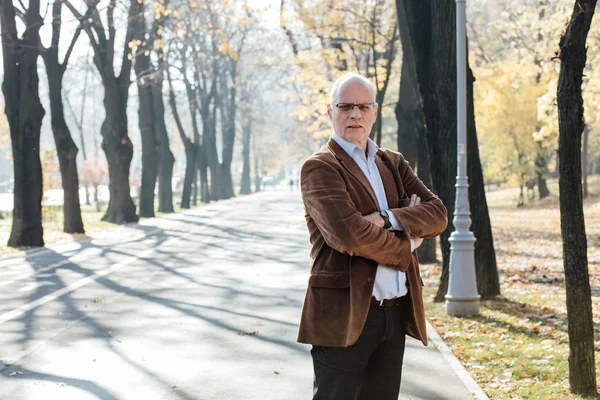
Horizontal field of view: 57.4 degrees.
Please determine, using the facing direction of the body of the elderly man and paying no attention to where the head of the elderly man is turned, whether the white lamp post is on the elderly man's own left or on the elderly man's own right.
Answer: on the elderly man's own left

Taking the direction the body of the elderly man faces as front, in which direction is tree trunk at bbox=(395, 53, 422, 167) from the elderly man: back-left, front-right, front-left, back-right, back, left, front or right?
back-left

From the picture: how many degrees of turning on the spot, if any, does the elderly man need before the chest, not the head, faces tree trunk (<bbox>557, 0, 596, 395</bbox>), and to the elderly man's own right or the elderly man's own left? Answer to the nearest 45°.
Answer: approximately 90° to the elderly man's own left

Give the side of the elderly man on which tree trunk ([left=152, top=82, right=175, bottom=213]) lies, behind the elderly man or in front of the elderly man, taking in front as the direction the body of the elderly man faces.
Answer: behind

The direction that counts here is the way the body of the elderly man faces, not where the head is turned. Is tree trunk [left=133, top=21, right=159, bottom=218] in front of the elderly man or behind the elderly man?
behind

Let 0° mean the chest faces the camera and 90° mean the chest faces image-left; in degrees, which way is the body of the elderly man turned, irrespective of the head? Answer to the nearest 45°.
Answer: approximately 315°

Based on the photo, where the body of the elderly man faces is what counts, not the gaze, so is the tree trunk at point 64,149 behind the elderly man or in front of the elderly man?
behind

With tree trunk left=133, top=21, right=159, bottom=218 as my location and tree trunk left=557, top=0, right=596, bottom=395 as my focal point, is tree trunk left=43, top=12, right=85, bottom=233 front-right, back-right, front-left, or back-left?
front-right

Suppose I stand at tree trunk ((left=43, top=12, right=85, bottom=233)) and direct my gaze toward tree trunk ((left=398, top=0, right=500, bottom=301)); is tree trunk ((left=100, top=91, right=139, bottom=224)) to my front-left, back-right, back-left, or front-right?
back-left
